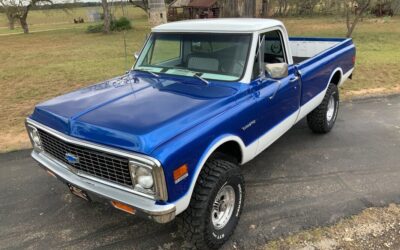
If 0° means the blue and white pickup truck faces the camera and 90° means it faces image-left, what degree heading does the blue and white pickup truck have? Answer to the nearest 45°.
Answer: approximately 45°

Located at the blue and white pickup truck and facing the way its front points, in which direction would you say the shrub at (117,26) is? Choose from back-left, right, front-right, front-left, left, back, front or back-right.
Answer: back-right
